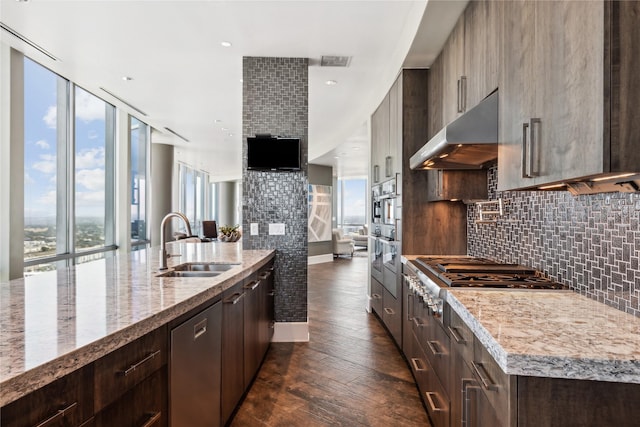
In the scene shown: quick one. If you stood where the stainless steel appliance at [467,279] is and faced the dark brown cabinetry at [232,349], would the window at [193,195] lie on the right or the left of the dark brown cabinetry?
right

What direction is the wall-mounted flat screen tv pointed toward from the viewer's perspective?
toward the camera

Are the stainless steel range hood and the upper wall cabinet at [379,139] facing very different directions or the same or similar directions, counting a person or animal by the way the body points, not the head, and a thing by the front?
same or similar directions

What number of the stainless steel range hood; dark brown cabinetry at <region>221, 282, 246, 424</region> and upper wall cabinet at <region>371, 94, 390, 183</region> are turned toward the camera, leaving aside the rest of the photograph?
0

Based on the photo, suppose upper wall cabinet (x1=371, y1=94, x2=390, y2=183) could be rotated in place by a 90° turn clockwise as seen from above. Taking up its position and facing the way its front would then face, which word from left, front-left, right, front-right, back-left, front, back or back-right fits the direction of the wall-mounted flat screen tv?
back-left

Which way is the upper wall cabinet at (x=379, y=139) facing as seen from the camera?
to the viewer's left

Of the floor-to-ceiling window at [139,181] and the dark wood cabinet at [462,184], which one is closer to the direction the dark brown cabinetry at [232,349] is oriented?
the dark wood cabinet

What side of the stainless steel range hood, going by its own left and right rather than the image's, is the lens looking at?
left

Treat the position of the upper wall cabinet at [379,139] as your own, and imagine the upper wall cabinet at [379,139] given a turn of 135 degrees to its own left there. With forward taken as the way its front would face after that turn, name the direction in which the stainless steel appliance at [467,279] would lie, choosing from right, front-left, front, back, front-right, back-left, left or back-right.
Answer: front-right

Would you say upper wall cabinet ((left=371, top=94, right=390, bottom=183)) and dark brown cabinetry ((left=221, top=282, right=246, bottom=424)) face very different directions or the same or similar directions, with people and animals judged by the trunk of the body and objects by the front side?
very different directions

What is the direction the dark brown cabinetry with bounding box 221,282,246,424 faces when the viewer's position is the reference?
facing to the right of the viewer

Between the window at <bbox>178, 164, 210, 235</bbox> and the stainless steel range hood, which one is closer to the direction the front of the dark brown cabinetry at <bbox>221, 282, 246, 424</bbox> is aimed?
the stainless steel range hood

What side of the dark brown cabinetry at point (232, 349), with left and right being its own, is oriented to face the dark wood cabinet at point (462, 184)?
front

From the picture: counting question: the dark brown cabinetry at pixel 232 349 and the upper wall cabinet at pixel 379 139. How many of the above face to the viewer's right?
1
